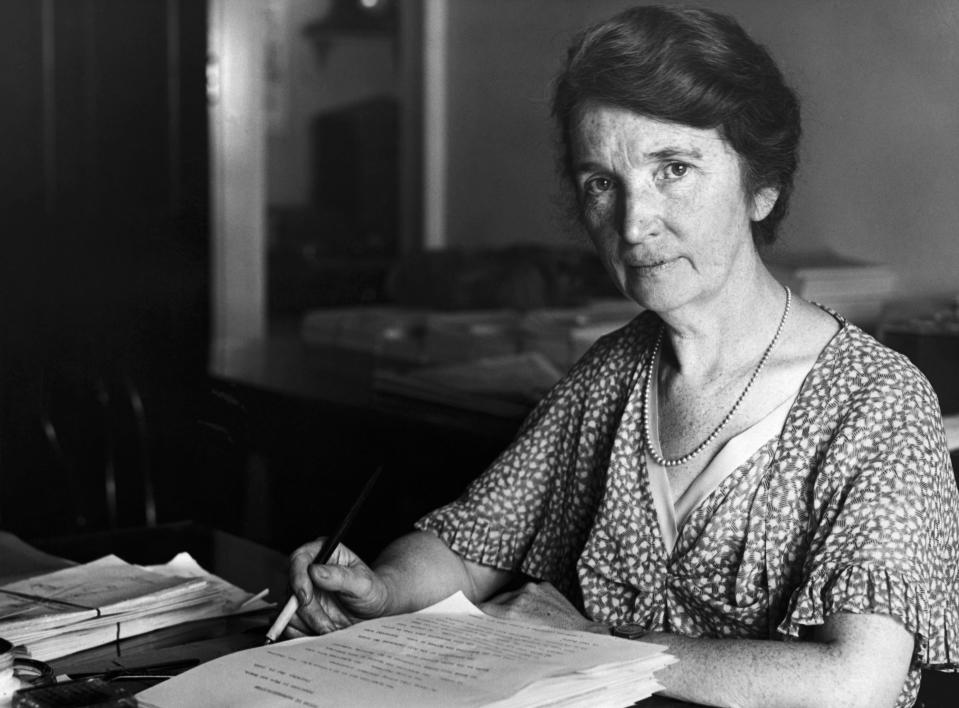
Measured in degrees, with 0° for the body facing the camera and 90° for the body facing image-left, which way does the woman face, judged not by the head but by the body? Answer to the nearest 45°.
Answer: approximately 45°

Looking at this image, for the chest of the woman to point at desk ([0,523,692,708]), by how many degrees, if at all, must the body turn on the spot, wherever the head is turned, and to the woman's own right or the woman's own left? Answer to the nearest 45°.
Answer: approximately 45° to the woman's own right

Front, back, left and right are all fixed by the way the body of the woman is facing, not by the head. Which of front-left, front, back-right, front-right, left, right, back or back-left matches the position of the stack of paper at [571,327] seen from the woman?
back-right

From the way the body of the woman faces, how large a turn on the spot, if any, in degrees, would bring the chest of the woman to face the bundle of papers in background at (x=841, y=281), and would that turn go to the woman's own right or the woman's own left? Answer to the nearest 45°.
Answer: approximately 135° to the woman's own right

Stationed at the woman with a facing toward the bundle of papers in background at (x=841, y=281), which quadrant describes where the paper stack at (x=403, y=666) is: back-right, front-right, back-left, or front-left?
back-left
